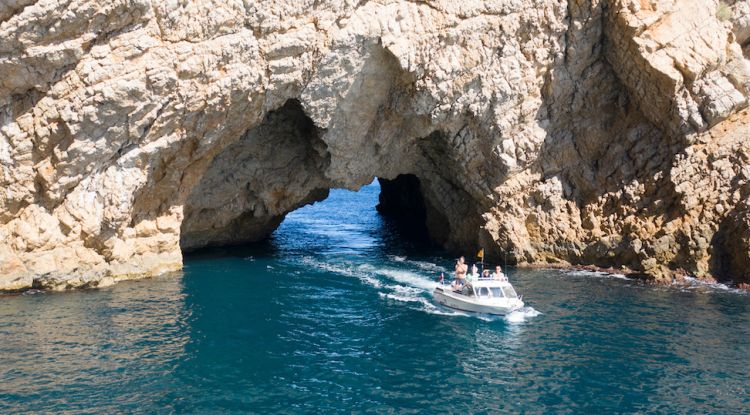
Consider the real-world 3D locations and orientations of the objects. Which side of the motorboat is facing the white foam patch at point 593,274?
left

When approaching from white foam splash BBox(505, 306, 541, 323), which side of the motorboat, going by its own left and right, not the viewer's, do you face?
front

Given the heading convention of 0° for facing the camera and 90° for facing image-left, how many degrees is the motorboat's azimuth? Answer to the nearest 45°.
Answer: approximately 315°
